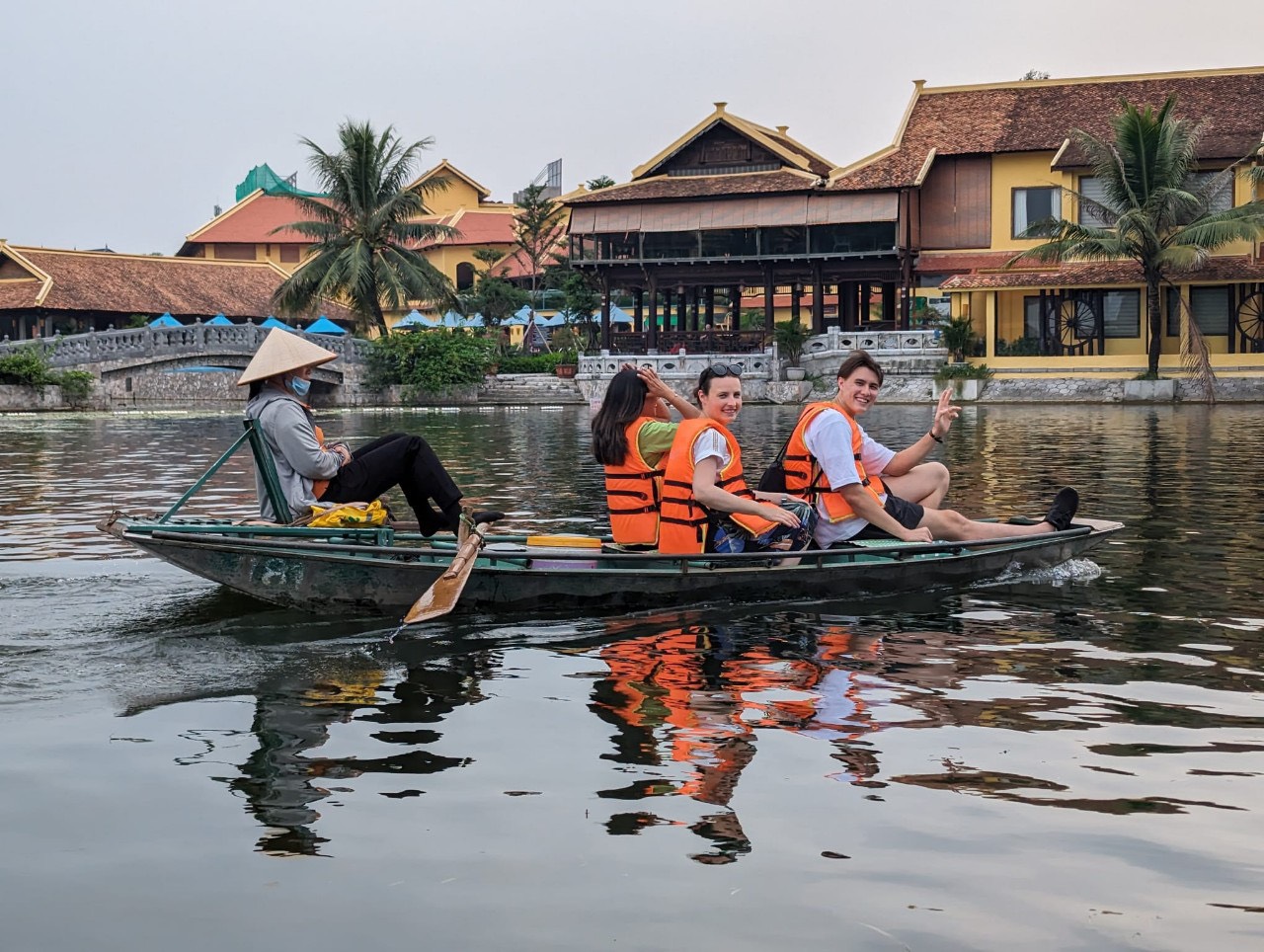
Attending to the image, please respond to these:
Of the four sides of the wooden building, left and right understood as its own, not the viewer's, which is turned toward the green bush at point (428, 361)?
right

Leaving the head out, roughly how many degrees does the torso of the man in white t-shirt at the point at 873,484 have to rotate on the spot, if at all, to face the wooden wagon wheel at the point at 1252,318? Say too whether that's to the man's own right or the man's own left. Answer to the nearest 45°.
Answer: approximately 90° to the man's own left

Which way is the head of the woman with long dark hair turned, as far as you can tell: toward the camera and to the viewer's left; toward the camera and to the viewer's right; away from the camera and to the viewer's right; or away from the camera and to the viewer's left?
away from the camera and to the viewer's right

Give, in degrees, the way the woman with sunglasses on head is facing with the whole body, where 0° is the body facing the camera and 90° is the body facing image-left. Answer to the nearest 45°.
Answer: approximately 270°

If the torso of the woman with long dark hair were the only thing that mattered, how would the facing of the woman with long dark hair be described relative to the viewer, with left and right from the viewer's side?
facing away from the viewer and to the right of the viewer

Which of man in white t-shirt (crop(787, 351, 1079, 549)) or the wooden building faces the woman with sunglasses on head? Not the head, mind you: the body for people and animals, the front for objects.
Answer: the wooden building

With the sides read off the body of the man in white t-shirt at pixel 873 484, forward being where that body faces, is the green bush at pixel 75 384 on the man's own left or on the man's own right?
on the man's own left

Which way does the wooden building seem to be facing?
toward the camera

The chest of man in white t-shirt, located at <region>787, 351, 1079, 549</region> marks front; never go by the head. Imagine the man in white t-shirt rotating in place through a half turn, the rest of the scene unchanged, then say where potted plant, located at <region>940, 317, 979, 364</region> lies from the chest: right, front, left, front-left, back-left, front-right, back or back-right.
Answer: right

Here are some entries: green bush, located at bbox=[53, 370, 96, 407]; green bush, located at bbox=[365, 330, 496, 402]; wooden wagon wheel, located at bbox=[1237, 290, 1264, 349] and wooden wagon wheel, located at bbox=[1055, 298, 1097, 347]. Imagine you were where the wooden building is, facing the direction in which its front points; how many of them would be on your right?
2

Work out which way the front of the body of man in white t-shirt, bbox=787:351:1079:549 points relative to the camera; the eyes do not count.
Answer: to the viewer's right

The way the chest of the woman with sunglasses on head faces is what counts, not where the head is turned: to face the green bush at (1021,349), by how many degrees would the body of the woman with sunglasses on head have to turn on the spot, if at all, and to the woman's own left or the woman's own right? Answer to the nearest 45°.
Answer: approximately 90° to the woman's own left

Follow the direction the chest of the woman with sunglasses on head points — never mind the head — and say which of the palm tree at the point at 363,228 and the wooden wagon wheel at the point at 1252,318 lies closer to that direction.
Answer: the wooden wagon wheel
